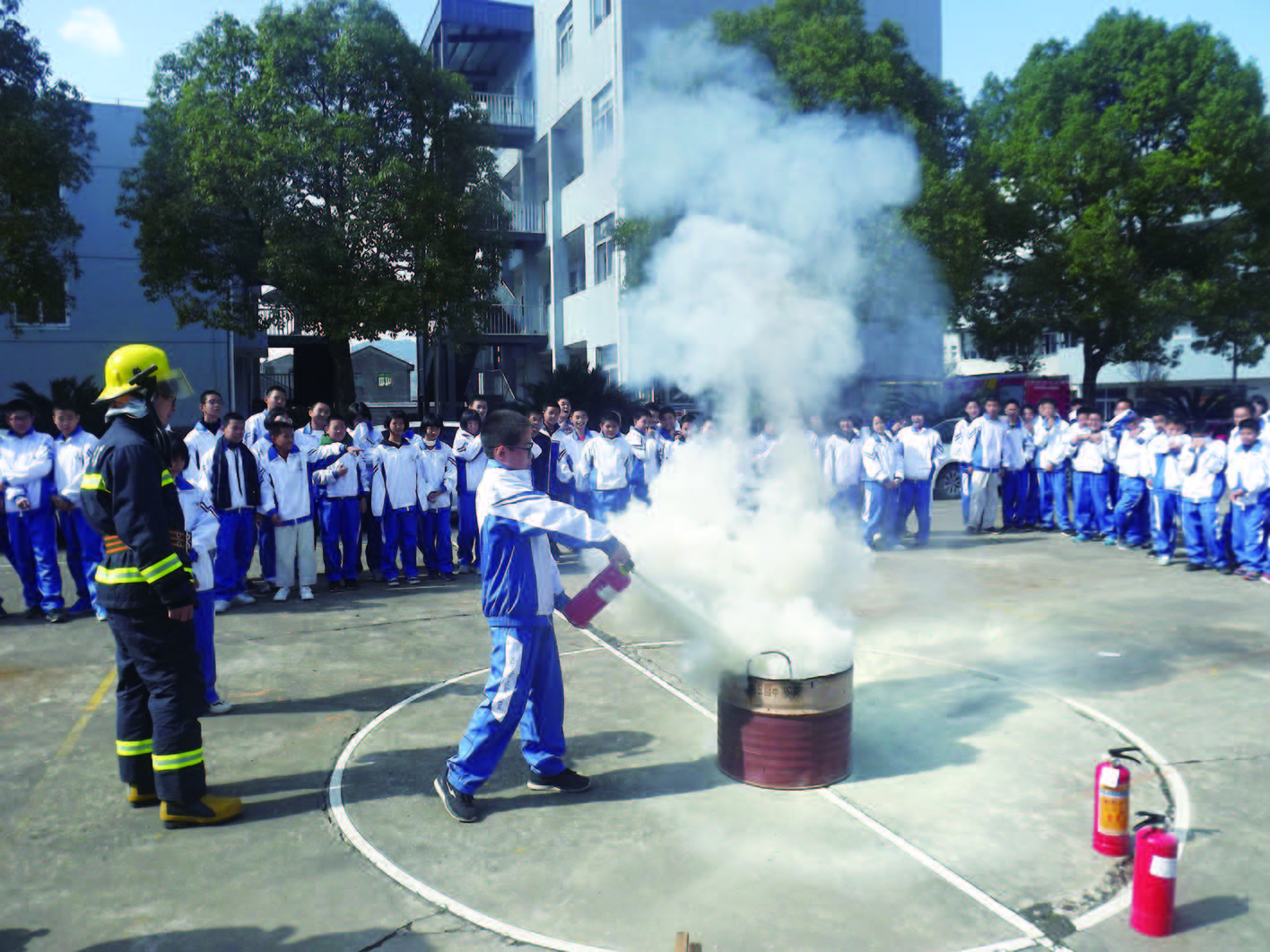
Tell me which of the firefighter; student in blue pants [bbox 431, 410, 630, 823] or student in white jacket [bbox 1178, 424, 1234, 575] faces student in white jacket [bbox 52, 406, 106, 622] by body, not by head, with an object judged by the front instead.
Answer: student in white jacket [bbox 1178, 424, 1234, 575]

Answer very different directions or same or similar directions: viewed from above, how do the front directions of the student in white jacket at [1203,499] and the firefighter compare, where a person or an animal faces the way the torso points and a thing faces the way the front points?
very different directions

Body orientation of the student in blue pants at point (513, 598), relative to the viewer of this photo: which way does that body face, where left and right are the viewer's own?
facing to the right of the viewer

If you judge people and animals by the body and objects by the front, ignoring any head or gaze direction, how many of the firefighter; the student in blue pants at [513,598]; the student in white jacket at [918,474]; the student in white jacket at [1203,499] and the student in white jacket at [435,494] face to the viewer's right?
2

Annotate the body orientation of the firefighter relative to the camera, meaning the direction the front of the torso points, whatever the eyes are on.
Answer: to the viewer's right

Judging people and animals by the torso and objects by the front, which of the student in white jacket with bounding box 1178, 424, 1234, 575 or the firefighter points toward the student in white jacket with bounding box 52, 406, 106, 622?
the student in white jacket with bounding box 1178, 424, 1234, 575

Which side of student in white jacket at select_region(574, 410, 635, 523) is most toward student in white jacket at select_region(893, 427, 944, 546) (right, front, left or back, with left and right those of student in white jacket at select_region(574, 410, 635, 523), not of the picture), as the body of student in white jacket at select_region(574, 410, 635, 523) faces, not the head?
left

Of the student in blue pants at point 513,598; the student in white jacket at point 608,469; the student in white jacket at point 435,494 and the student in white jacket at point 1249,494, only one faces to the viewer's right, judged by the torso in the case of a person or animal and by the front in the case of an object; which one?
the student in blue pants

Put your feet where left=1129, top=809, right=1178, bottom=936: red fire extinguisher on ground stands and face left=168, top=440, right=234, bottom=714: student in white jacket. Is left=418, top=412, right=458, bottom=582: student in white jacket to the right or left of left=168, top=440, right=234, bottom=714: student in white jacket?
right

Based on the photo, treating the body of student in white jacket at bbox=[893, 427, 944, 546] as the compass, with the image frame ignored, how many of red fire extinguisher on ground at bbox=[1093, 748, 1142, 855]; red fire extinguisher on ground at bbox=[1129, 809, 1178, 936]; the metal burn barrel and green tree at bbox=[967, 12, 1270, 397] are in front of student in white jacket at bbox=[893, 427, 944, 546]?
3

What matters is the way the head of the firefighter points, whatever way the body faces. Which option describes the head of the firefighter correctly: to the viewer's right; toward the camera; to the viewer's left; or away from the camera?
to the viewer's right
